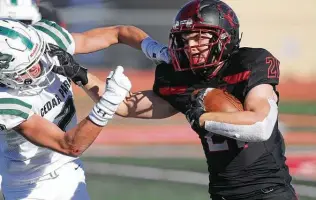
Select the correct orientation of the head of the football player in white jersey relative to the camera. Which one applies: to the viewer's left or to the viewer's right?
to the viewer's right

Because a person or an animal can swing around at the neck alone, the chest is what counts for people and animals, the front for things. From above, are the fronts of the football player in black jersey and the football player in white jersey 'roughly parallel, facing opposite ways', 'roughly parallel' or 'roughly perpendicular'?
roughly perpendicular

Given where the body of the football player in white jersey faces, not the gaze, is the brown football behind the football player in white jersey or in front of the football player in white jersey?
in front

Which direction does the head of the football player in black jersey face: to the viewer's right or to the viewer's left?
to the viewer's left

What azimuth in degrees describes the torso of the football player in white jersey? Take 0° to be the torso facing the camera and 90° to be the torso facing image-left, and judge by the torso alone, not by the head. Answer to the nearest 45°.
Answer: approximately 315°

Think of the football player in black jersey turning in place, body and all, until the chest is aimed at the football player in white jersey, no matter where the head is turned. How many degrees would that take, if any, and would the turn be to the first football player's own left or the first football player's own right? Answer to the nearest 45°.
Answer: approximately 45° to the first football player's own right

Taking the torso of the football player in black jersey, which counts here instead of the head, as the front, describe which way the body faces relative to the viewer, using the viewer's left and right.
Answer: facing the viewer and to the left of the viewer

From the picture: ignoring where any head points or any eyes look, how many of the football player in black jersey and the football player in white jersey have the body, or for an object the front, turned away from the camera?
0
